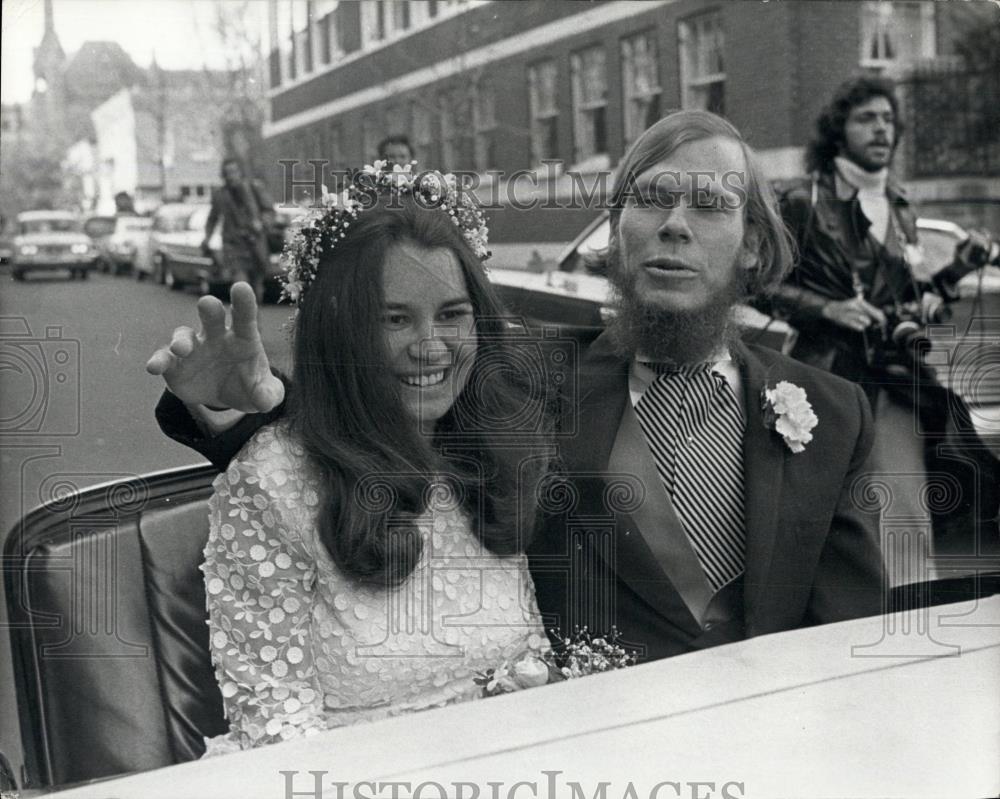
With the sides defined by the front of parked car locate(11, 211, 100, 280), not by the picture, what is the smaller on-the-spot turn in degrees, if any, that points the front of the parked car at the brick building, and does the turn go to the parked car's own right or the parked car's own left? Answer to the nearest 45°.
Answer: approximately 90° to the parked car's own left

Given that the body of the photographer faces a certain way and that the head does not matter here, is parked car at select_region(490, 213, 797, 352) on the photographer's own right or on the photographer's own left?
on the photographer's own right

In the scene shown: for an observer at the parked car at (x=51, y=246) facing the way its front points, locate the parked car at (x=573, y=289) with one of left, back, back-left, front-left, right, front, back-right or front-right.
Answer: front

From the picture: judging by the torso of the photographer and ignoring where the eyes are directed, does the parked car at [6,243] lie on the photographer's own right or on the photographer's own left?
on the photographer's own right

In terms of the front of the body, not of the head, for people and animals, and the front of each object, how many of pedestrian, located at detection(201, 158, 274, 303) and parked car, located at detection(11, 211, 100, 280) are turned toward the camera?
2

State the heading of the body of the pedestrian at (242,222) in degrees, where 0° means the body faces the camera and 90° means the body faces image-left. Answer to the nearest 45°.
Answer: approximately 0°
